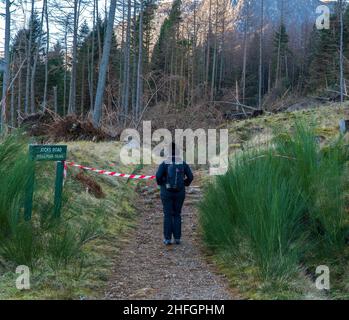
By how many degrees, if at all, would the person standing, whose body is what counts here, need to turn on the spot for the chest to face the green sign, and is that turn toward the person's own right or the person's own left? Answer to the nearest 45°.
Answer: approximately 45° to the person's own left

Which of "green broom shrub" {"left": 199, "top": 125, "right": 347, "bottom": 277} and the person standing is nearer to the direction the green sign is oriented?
the green broom shrub

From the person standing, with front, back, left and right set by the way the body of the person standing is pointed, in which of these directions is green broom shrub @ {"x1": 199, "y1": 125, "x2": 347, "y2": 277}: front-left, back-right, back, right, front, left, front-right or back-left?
back-right

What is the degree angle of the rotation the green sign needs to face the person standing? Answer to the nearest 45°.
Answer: approximately 90° to its left

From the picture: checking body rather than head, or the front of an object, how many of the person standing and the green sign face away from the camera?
1

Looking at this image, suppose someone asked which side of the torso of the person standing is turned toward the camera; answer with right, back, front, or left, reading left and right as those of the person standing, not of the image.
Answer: back

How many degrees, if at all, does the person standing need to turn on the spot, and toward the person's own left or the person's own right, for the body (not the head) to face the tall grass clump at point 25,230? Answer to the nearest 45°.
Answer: approximately 135° to the person's own left

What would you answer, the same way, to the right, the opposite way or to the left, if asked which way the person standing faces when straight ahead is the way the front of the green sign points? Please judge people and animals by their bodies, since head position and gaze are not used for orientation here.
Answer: the opposite way

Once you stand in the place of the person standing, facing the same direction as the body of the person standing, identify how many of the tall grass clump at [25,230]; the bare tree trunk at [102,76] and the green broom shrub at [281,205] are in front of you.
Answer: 1

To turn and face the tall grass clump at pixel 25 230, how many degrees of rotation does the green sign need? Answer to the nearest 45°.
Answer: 0° — it already faces it

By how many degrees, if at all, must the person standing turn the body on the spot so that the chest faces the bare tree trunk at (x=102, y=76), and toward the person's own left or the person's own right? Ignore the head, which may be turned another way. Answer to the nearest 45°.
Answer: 0° — they already face it

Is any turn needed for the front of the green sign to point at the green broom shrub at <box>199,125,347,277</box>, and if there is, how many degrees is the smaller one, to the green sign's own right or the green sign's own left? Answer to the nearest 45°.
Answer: approximately 45° to the green sign's own left
